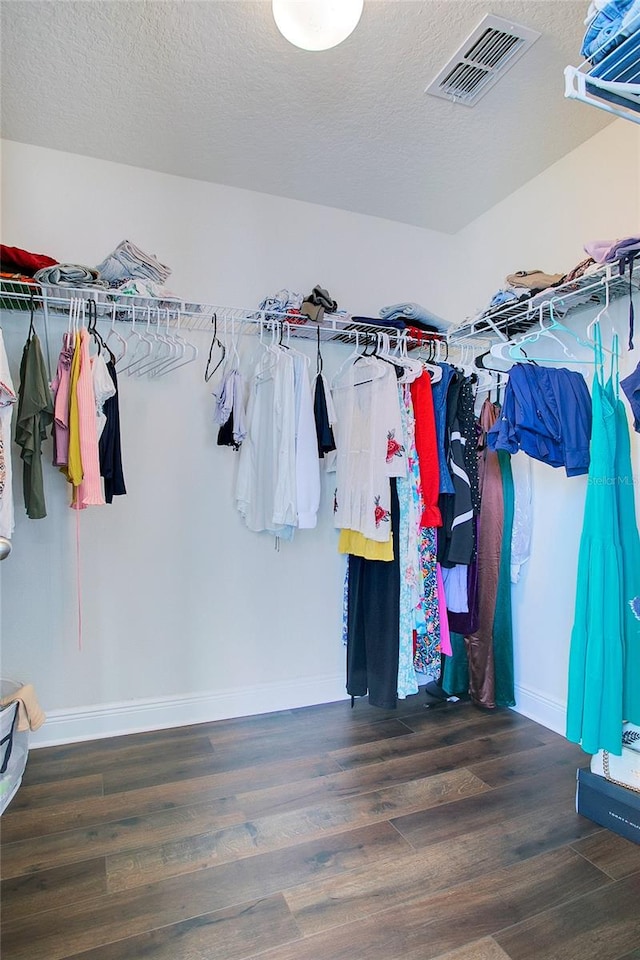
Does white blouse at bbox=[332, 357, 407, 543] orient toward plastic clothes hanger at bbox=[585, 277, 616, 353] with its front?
no

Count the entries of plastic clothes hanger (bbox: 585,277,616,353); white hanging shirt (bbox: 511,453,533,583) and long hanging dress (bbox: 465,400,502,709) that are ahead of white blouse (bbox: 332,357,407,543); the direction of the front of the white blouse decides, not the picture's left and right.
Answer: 0

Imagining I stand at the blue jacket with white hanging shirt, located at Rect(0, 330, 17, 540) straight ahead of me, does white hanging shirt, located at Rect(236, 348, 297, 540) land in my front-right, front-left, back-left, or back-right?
front-right

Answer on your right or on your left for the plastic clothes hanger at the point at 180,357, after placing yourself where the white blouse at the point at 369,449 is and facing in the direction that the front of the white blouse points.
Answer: on your right

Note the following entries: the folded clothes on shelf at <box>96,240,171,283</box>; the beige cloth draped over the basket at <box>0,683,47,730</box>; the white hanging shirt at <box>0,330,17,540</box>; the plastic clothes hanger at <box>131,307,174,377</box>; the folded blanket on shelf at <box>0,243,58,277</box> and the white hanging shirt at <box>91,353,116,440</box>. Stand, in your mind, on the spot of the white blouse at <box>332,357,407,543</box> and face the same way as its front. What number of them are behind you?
0

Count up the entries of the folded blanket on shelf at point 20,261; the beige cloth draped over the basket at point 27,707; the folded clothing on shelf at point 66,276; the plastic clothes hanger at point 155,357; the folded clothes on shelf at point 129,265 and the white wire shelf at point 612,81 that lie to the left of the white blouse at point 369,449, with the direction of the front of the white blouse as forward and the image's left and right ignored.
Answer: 1

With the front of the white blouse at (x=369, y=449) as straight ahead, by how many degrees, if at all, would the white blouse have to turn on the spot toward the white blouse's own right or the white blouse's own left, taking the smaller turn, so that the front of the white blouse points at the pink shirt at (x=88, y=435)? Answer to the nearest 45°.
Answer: approximately 45° to the white blouse's own right

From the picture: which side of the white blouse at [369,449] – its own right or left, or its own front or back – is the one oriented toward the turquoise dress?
left

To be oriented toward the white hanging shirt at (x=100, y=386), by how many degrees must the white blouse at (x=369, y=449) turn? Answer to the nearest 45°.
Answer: approximately 45° to its right

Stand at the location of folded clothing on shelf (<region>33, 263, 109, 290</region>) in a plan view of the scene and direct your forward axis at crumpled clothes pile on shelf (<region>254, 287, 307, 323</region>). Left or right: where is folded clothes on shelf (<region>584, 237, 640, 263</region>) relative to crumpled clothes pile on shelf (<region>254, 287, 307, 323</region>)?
right
